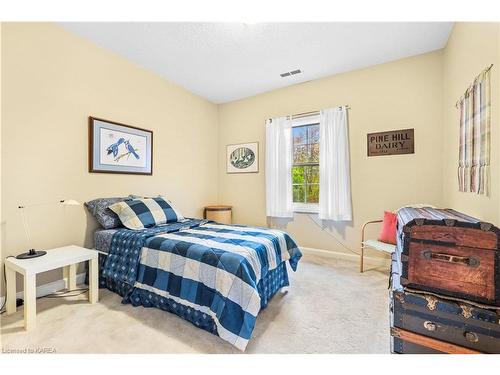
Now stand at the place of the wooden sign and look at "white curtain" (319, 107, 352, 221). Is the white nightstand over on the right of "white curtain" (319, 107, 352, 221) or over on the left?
left

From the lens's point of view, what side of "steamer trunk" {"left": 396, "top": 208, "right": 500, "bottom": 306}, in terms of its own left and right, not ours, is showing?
left

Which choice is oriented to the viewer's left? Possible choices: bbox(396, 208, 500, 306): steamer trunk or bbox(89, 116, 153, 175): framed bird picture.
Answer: the steamer trunk

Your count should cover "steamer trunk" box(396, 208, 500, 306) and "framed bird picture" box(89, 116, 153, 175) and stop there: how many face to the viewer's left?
1

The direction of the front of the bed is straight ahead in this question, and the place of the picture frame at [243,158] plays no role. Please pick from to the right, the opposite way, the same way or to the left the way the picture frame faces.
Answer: to the right

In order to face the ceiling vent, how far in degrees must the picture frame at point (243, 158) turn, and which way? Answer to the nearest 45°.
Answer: approximately 90° to its left

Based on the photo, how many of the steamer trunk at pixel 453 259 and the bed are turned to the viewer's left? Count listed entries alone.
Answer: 1

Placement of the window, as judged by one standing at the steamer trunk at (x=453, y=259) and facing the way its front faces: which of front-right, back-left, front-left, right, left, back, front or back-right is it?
front-right

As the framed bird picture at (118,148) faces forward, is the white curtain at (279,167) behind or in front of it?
in front

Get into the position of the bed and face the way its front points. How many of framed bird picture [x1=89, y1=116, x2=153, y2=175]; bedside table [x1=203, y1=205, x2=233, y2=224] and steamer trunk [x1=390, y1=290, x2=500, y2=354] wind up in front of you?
1

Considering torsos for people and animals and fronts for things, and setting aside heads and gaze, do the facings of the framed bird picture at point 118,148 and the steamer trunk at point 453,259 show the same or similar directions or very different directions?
very different directions
